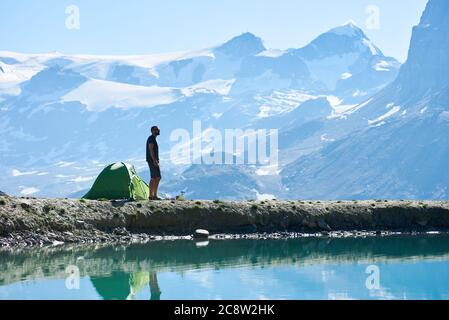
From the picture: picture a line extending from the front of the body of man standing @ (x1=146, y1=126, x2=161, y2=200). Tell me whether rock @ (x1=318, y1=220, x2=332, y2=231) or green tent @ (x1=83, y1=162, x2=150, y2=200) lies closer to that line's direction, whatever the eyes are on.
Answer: the rock

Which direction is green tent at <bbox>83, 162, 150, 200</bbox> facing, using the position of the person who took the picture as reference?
facing to the right of the viewer

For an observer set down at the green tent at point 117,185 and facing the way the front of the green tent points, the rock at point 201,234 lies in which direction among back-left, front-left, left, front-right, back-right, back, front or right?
front-right

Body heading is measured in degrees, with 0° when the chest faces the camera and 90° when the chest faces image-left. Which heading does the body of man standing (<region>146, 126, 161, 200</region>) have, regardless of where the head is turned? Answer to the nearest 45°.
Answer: approximately 270°

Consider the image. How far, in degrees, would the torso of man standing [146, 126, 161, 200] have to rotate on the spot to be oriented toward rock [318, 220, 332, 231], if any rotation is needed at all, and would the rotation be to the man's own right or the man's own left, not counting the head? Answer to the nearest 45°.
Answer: approximately 45° to the man's own left

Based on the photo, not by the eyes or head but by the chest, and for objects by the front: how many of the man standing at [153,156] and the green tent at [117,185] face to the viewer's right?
2

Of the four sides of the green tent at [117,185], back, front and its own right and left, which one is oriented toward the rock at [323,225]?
front
